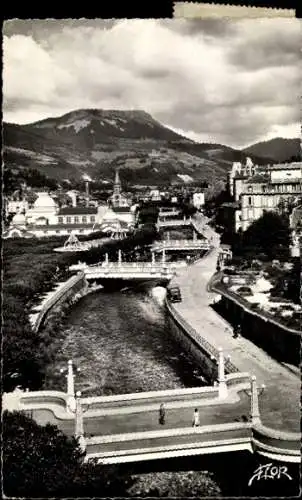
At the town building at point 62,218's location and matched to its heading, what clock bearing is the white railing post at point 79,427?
The white railing post is roughly at 12 o'clock from the town building.

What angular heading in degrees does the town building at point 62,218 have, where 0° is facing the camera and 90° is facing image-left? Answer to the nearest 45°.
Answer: approximately 0°

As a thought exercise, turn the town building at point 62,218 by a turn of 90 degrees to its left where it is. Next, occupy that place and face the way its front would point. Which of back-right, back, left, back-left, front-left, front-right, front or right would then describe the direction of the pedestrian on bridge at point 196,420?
front-right
